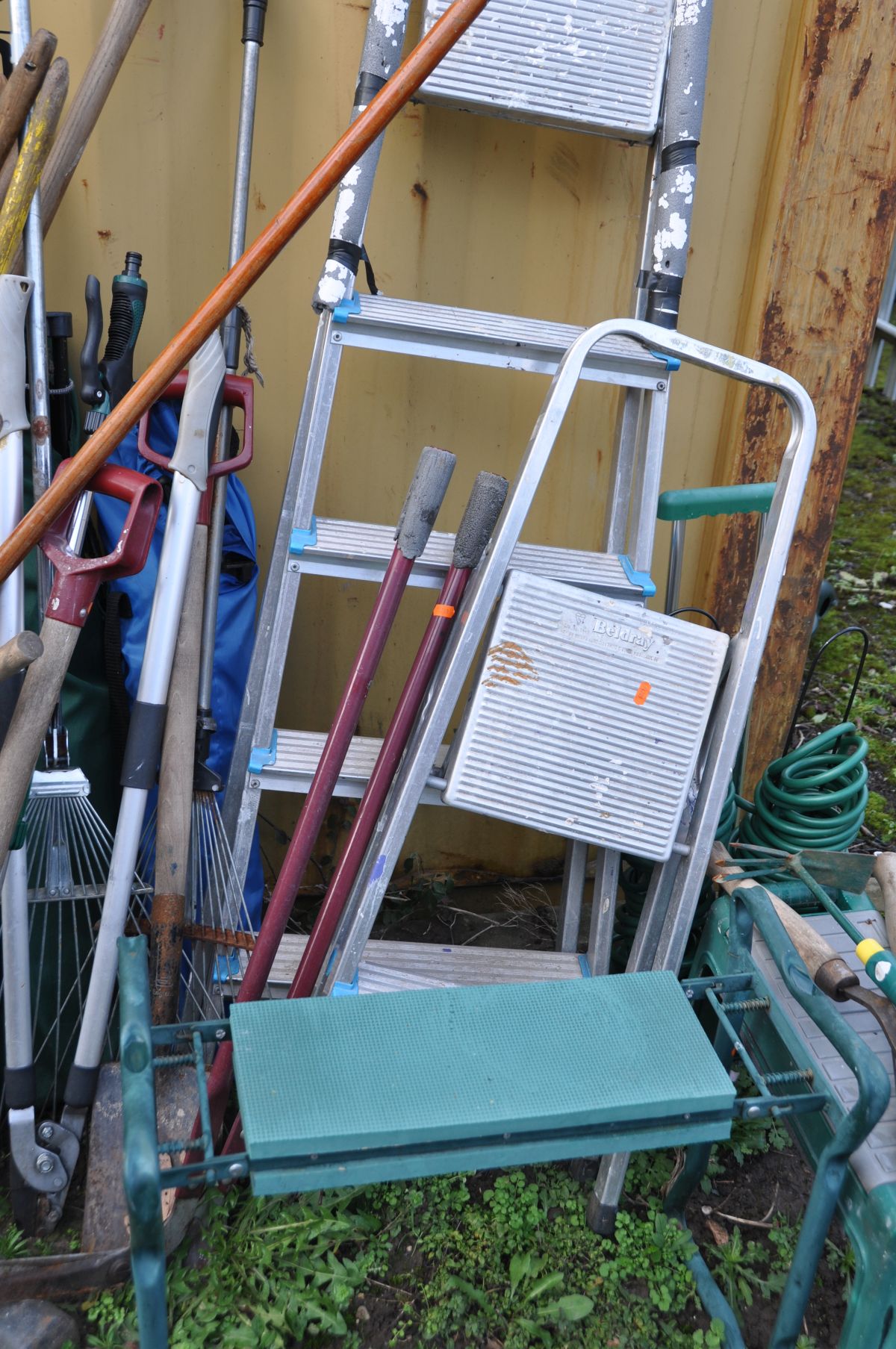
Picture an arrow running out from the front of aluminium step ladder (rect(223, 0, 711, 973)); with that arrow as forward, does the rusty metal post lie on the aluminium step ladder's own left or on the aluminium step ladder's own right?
on the aluminium step ladder's own left

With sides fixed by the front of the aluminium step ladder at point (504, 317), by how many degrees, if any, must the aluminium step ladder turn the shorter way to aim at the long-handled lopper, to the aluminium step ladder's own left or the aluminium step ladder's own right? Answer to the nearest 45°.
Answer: approximately 45° to the aluminium step ladder's own right

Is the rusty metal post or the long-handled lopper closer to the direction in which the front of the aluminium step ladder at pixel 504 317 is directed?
the long-handled lopper

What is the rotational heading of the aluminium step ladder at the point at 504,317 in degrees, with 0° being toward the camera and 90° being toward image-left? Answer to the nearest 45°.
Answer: approximately 0°
